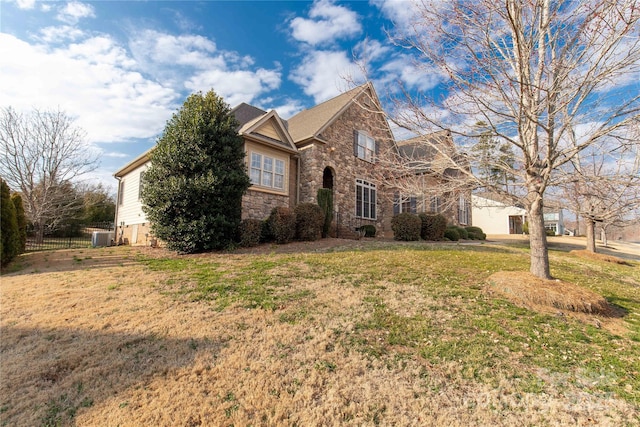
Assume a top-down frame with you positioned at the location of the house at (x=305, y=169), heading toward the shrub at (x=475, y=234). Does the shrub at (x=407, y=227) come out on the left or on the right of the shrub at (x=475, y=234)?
right

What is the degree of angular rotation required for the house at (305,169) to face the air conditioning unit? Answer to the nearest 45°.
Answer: approximately 135° to its right

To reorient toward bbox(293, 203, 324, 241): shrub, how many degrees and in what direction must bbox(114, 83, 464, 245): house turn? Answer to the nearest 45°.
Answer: approximately 45° to its right

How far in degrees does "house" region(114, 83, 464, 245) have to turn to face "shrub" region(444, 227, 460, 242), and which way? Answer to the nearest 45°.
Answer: approximately 45° to its left

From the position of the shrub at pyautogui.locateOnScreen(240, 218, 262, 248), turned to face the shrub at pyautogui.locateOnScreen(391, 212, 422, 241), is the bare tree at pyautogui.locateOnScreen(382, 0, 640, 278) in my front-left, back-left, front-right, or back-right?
front-right

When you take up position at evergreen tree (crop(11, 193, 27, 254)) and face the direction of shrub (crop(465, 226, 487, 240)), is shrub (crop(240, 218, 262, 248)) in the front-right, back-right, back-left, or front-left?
front-right

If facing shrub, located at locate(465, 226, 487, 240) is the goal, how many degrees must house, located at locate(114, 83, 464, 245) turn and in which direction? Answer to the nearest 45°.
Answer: approximately 45° to its left

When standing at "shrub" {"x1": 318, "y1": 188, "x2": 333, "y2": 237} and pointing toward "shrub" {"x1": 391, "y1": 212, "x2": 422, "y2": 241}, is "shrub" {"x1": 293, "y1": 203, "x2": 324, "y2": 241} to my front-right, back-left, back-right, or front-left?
back-right

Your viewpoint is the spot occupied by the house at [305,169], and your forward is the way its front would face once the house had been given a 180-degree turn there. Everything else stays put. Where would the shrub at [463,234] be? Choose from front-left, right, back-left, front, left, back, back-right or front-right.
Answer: back-right

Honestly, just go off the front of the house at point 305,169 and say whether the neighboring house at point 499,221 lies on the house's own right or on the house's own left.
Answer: on the house's own left

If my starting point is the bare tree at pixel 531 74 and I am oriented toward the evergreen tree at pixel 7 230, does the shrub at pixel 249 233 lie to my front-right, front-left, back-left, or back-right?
front-right

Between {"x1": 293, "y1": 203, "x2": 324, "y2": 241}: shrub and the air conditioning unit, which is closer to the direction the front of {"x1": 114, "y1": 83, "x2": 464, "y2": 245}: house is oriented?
the shrub

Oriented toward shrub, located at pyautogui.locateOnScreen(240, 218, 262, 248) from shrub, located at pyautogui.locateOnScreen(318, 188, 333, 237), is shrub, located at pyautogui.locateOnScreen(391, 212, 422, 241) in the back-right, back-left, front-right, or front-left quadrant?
back-left

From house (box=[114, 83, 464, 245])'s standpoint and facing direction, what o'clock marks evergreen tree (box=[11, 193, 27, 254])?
The evergreen tree is roughly at 4 o'clock from the house.
